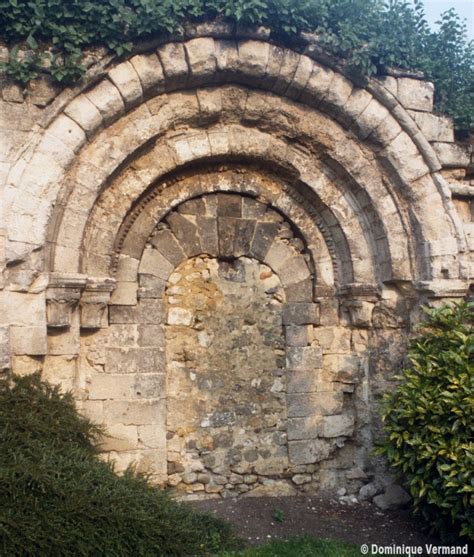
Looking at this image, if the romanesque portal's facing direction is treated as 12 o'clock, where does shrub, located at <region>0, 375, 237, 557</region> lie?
The shrub is roughly at 1 o'clock from the romanesque portal.

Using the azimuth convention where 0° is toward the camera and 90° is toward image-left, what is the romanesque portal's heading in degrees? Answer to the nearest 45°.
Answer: approximately 0°
